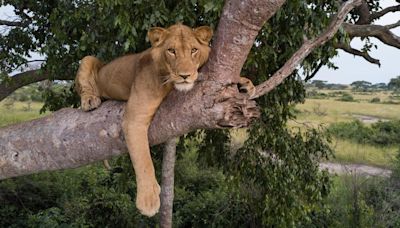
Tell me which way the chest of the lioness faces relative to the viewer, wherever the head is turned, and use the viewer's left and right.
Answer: facing the viewer and to the right of the viewer

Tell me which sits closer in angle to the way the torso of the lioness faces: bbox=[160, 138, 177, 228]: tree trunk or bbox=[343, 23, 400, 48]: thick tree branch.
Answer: the thick tree branch

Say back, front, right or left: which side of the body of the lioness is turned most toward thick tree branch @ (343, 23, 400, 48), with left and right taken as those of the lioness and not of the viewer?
left

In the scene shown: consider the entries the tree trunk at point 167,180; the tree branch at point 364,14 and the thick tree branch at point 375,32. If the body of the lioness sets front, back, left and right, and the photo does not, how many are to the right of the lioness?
0

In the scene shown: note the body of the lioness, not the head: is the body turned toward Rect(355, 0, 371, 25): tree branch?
no
